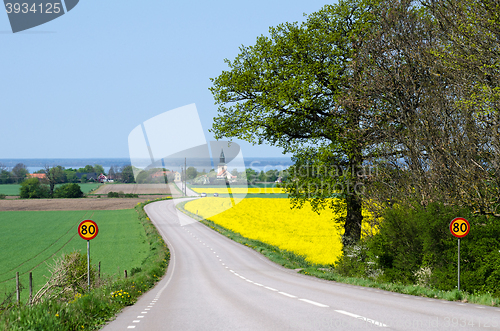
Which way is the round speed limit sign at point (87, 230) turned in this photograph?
toward the camera

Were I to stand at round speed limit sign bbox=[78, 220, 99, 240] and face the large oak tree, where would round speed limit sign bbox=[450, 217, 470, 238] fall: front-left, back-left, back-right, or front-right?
front-right

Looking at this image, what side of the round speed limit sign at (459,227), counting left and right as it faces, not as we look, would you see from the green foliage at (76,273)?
right

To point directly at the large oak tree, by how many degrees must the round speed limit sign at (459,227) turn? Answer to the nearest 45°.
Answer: approximately 135° to its right

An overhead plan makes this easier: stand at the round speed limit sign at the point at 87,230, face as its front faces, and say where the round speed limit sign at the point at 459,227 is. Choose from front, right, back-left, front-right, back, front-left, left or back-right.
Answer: front-left

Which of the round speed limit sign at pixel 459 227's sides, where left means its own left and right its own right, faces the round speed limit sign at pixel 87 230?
right

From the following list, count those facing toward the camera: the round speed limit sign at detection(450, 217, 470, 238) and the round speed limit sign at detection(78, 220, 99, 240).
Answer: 2
